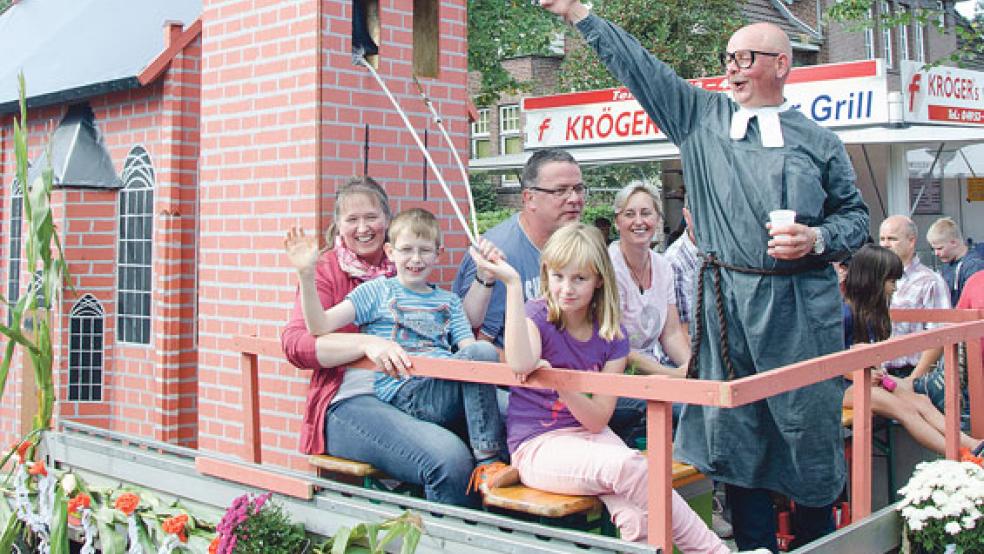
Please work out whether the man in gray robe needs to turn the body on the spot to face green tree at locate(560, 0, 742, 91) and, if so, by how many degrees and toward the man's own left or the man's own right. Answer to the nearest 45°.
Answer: approximately 135° to the man's own right

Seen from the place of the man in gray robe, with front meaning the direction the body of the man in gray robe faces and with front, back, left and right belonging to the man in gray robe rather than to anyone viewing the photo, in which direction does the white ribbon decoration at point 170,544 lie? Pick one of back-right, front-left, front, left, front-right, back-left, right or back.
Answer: front-right

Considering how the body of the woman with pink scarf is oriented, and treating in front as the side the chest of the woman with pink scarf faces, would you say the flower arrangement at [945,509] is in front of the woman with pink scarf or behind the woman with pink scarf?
in front

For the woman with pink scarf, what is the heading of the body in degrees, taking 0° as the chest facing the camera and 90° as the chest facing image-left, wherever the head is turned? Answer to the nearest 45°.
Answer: approximately 315°

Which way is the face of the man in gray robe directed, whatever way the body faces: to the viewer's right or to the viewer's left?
to the viewer's left

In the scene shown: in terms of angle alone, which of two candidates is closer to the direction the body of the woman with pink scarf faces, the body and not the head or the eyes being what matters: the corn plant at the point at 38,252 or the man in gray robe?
the man in gray robe

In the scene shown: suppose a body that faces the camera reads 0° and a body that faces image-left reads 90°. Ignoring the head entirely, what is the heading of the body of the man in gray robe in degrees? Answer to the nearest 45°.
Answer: approximately 45°

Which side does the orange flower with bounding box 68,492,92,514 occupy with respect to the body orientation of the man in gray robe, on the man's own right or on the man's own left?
on the man's own right
